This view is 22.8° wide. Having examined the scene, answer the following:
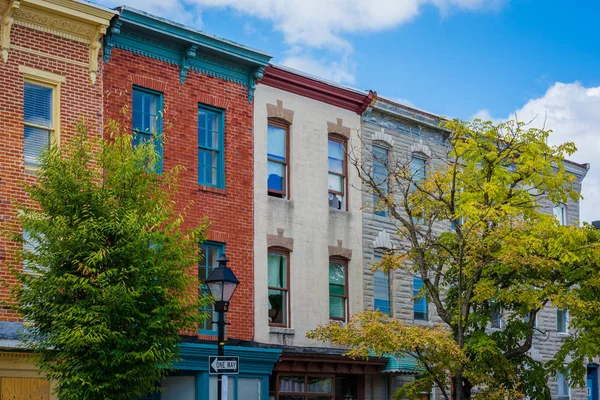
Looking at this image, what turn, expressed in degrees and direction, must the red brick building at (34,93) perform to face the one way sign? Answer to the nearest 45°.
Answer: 0° — it already faces it

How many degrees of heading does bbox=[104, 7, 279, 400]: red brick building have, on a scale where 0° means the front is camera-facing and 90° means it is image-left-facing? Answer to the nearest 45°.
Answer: approximately 315°

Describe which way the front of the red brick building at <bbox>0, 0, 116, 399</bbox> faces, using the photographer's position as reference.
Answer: facing the viewer and to the right of the viewer

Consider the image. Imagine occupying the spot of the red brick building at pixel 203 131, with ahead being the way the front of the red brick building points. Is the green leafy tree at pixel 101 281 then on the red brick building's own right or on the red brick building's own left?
on the red brick building's own right

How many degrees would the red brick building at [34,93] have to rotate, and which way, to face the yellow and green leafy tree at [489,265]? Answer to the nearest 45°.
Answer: approximately 45° to its left

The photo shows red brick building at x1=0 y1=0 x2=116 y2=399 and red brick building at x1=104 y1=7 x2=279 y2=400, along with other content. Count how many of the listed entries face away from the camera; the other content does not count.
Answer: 0

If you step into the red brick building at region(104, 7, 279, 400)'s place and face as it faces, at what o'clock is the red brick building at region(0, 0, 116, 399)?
the red brick building at region(0, 0, 116, 399) is roughly at 3 o'clock from the red brick building at region(104, 7, 279, 400).

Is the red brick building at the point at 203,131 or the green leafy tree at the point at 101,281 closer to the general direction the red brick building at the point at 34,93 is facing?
the green leafy tree
